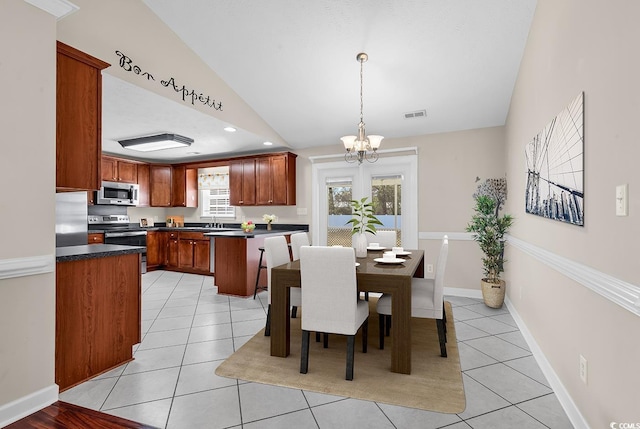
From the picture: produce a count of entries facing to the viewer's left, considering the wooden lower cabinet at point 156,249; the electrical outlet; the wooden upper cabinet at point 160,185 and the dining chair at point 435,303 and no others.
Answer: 2

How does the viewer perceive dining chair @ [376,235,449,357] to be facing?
facing to the left of the viewer

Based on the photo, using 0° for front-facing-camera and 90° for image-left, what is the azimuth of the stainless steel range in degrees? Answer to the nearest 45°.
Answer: approximately 315°

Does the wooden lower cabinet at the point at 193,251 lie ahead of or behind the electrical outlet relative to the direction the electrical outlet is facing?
ahead

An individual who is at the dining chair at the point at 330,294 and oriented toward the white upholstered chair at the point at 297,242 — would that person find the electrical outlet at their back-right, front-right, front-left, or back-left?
back-right

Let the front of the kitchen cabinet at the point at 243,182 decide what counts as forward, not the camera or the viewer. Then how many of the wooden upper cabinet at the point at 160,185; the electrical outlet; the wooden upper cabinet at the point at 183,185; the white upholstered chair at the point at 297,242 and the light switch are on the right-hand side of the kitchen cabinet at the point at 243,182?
2

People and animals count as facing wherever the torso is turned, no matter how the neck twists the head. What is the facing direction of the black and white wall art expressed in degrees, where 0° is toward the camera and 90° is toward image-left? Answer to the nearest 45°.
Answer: approximately 90°

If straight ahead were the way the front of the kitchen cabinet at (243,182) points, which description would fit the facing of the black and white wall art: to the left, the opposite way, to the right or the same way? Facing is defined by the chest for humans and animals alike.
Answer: to the right

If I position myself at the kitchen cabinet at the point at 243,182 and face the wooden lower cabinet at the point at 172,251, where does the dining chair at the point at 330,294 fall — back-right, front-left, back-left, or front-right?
back-left

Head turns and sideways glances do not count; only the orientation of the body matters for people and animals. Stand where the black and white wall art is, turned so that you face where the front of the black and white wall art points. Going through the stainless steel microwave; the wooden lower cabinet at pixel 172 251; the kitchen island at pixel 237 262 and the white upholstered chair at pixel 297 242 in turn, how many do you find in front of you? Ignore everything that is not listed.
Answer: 4

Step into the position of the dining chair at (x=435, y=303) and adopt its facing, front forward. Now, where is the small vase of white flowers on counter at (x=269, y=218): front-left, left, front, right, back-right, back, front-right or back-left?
front-right

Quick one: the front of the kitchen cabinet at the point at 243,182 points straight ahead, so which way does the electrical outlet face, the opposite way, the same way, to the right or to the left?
to the right

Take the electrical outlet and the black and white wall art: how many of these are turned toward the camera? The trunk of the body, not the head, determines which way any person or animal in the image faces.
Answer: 0
